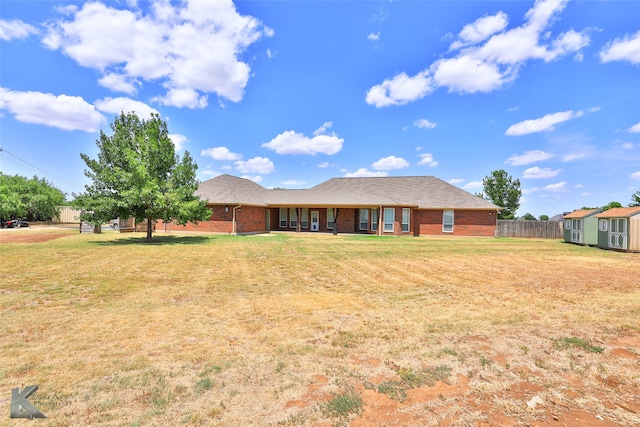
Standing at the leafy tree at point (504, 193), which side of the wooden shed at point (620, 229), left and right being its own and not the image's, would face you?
right

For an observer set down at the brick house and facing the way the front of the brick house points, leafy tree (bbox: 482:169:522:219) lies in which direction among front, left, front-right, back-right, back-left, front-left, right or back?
back-left

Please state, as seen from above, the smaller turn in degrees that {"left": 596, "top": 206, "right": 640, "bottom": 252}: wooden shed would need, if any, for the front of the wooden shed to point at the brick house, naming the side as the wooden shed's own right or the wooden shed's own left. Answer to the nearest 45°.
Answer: approximately 45° to the wooden shed's own right

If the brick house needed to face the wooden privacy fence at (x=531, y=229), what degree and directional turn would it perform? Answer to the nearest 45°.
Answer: approximately 90° to its left

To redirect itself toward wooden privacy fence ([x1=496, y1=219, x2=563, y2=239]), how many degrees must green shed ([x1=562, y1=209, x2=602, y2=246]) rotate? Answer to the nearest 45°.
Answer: approximately 90° to its right

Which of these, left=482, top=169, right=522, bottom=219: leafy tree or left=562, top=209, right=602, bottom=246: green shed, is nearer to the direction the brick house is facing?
the green shed
